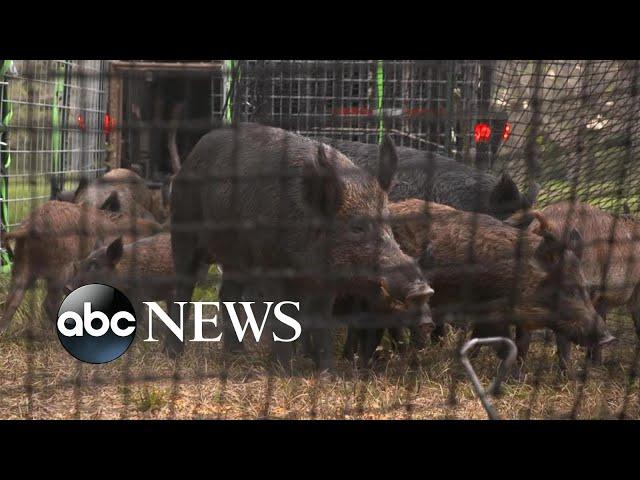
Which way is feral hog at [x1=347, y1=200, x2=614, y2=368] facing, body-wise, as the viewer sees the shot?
to the viewer's right

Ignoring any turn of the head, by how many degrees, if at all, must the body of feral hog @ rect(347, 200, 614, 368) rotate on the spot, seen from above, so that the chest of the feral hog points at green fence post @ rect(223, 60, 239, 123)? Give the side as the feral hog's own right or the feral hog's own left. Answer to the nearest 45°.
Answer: approximately 135° to the feral hog's own left

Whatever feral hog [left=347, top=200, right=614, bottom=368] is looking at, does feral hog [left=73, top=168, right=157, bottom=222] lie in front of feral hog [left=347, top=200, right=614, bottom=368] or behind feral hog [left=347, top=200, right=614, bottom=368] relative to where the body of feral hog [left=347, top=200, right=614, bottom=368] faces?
behind

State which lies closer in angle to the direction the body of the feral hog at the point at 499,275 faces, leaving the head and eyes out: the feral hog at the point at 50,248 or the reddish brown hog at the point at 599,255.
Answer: the reddish brown hog

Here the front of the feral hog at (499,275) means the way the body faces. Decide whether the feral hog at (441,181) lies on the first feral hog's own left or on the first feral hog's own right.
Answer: on the first feral hog's own left

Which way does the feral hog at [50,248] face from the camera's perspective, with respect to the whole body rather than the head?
to the viewer's right

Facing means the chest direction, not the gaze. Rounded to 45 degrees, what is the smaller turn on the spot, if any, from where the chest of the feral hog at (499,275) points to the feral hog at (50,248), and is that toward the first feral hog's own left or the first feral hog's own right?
approximately 180°

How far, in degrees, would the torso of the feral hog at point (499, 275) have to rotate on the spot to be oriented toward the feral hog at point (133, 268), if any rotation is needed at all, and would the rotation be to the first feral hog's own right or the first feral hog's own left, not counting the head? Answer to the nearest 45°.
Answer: approximately 180°

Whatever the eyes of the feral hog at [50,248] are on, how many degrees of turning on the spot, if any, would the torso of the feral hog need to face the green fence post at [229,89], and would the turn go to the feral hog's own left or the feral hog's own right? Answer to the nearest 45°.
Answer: approximately 45° to the feral hog's own left

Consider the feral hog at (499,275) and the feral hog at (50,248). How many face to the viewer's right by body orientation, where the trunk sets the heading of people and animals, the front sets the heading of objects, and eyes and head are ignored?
2
